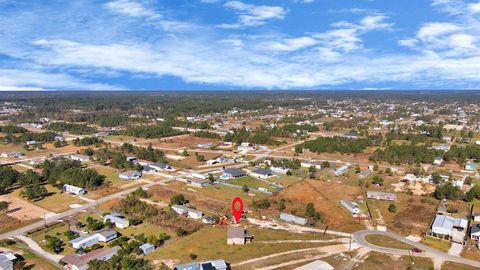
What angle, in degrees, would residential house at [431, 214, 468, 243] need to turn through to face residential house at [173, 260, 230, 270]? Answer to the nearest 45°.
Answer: approximately 45° to its right

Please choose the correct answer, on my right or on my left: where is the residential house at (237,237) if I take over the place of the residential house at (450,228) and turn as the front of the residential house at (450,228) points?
on my right

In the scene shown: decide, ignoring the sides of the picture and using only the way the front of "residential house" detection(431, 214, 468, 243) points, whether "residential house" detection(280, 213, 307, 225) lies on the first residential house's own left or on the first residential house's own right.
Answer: on the first residential house's own right

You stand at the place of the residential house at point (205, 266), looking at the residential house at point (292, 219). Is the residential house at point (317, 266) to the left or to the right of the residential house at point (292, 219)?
right

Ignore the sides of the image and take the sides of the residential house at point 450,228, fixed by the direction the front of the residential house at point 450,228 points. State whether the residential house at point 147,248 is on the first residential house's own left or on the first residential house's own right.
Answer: on the first residential house's own right

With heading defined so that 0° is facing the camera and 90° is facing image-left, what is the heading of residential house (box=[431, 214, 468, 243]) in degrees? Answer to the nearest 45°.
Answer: approximately 0°

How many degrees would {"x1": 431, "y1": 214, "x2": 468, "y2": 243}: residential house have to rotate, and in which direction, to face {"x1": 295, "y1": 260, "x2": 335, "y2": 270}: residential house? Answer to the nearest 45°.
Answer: approximately 45° to its right
